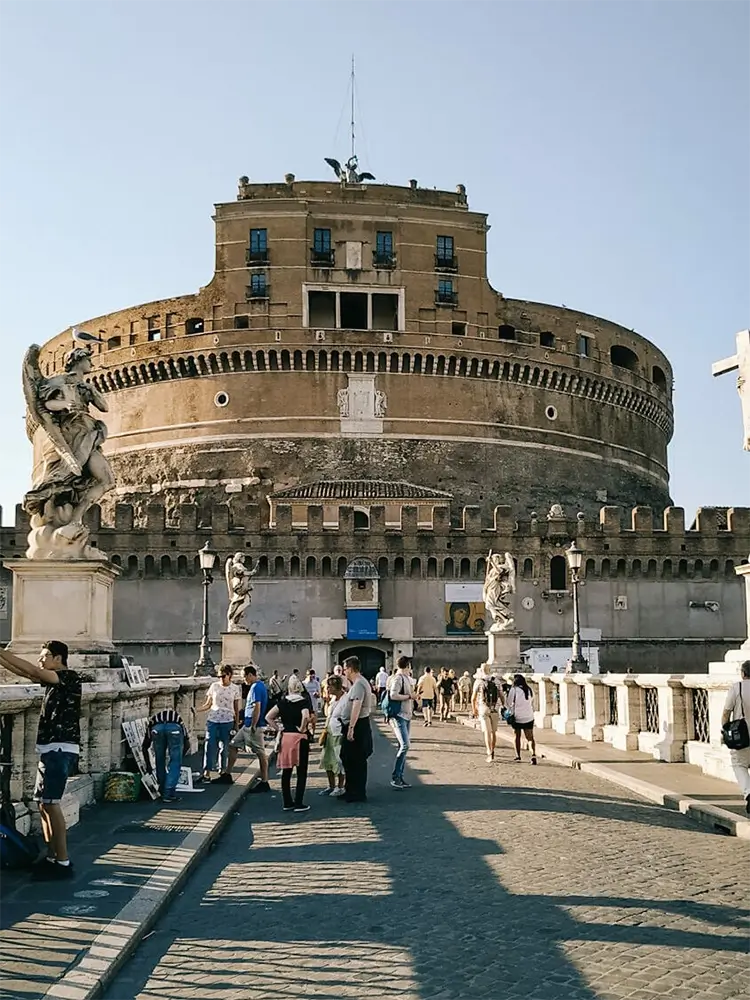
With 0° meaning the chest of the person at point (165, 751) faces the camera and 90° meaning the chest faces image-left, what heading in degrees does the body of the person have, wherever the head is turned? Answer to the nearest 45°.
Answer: approximately 180°

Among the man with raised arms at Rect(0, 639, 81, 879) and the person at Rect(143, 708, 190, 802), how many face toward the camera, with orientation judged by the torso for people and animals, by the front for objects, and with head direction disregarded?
0

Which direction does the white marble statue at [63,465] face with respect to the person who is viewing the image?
facing to the right of the viewer

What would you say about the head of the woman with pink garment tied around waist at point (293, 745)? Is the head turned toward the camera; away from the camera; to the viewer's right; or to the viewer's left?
away from the camera

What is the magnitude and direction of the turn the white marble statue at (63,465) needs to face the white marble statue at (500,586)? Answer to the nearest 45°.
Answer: approximately 45° to its left

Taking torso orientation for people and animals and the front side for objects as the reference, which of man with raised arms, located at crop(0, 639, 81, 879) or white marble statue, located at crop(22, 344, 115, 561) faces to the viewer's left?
the man with raised arms

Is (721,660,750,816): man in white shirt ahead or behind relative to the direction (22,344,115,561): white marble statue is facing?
ahead

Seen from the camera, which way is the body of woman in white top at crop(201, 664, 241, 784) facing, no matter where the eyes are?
toward the camera

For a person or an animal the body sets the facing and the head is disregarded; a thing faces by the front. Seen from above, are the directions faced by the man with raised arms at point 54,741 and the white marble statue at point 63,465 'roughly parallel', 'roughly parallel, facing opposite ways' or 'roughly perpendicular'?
roughly parallel, facing opposite ways

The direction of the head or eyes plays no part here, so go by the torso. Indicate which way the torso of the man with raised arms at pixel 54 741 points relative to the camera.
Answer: to the viewer's left

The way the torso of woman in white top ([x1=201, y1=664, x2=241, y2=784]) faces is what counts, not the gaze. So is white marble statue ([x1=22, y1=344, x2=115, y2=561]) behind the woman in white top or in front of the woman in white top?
in front

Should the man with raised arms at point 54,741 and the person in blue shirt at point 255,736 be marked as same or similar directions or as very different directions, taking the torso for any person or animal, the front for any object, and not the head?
same or similar directions
